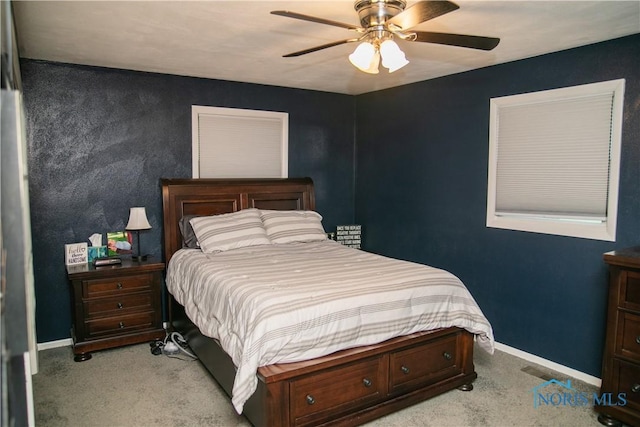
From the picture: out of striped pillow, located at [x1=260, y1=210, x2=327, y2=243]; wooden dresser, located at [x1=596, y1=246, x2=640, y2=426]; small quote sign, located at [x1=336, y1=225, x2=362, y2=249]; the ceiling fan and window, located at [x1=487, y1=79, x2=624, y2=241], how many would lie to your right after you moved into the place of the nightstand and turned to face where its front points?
0

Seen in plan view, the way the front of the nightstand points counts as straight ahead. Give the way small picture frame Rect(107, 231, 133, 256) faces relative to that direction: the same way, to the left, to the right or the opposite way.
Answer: the same way

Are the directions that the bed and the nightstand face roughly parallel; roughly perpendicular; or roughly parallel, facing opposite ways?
roughly parallel

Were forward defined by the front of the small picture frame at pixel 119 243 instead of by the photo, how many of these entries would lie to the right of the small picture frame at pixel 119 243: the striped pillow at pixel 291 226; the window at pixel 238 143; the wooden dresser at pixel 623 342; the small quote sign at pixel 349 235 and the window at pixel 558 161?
0

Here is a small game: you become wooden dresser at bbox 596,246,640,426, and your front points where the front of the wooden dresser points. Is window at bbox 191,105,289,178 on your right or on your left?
on your right

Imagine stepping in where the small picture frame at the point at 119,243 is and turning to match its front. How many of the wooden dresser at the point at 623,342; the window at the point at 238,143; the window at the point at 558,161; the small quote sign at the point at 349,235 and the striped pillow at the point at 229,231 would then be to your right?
0

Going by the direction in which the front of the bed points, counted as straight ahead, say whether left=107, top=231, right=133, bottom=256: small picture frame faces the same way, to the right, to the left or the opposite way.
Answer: the same way

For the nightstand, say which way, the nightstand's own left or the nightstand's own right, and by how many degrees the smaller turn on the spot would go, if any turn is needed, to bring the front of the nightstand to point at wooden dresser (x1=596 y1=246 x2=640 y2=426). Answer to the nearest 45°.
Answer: approximately 45° to the nightstand's own left

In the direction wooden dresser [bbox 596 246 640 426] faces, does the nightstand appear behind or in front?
in front

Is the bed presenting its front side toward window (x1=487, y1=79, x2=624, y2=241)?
no

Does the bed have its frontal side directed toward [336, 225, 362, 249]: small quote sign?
no

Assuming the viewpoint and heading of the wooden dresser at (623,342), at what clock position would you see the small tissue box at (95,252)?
The small tissue box is roughly at 1 o'clock from the wooden dresser.

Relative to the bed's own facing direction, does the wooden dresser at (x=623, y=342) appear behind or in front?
in front

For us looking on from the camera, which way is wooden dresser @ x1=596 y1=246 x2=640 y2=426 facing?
facing the viewer and to the left of the viewer

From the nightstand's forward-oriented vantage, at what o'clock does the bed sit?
The bed is roughly at 11 o'clock from the nightstand.

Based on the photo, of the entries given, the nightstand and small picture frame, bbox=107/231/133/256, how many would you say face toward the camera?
2

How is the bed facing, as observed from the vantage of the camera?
facing the viewer and to the right of the viewer

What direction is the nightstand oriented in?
toward the camera

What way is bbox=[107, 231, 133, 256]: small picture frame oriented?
toward the camera

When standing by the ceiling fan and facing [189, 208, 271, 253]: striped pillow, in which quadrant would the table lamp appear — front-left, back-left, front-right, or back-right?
front-left

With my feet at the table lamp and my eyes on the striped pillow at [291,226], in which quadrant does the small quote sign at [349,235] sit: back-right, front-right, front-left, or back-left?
front-left
